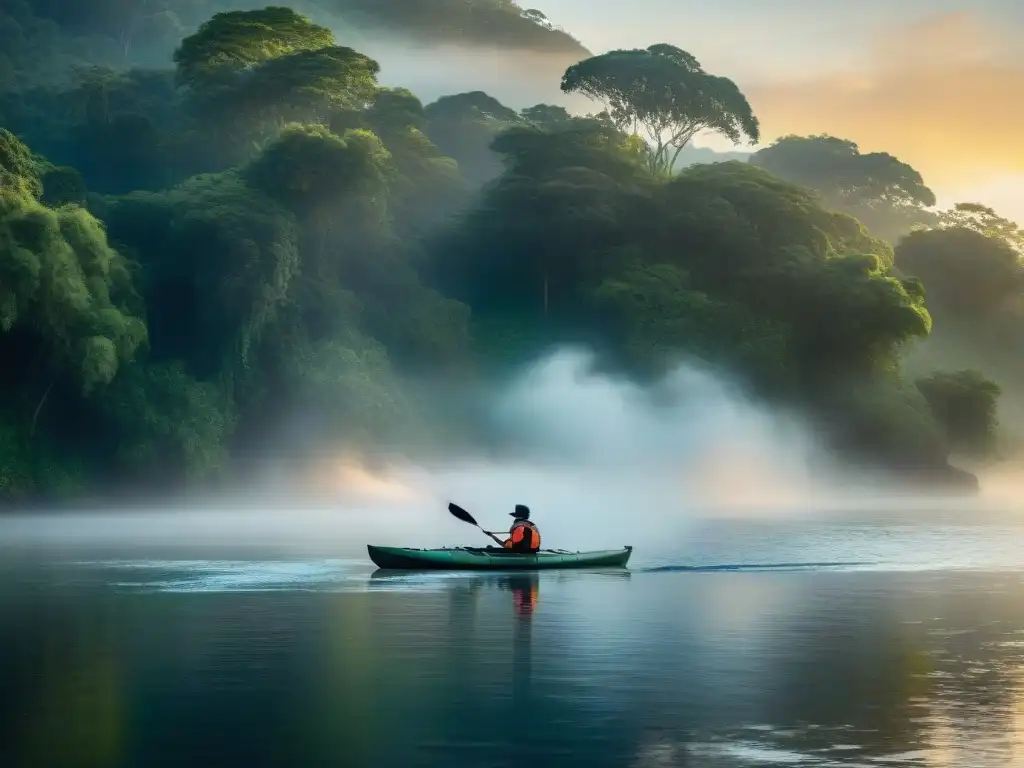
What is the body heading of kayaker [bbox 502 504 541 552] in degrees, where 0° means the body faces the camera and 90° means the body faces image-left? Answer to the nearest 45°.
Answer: approximately 90°

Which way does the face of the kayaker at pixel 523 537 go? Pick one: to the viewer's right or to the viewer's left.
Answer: to the viewer's left

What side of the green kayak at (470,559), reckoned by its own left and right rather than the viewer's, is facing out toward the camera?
left
